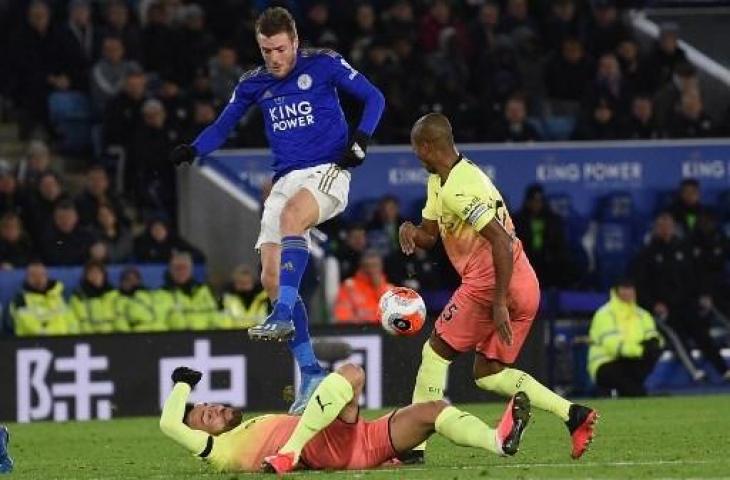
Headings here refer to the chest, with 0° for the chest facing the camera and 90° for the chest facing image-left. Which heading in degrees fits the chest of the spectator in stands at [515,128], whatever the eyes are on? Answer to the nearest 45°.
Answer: approximately 0°

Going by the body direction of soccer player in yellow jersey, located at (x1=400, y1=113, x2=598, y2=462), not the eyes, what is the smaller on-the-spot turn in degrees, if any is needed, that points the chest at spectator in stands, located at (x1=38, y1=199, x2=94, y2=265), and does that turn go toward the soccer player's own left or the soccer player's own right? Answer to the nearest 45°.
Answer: approximately 45° to the soccer player's own right

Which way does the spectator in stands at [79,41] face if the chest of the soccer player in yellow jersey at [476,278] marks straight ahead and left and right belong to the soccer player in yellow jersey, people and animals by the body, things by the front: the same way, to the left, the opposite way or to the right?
to the left
